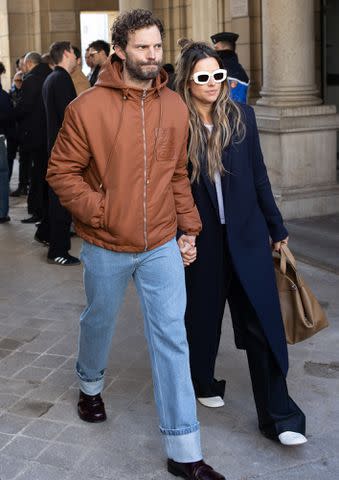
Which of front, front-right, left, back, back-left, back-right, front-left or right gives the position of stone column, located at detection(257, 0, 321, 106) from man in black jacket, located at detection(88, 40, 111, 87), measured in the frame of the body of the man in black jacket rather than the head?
back-left

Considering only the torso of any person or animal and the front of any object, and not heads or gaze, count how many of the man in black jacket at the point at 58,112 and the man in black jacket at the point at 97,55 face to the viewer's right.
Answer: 1

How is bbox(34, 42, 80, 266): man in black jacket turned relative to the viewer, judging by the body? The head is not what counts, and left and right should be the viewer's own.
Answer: facing to the right of the viewer

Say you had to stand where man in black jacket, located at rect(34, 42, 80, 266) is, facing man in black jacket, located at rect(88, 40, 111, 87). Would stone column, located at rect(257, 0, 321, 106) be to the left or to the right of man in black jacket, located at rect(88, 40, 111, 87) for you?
right

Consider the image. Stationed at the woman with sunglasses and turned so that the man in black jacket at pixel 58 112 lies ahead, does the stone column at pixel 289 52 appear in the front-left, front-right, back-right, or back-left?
front-right

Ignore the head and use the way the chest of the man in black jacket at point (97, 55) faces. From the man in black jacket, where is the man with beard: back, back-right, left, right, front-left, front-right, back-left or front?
left

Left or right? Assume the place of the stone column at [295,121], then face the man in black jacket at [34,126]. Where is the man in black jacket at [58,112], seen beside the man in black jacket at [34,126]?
left

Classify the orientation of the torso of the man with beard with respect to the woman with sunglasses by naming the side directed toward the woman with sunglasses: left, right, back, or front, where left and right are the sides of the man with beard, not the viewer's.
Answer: left

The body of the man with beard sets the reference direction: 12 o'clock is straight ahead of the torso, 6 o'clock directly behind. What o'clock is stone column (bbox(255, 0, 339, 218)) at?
The stone column is roughly at 8 o'clock from the man with beard.

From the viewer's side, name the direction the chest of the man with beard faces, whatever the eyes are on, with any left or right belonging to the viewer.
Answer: facing the viewer and to the right of the viewer
